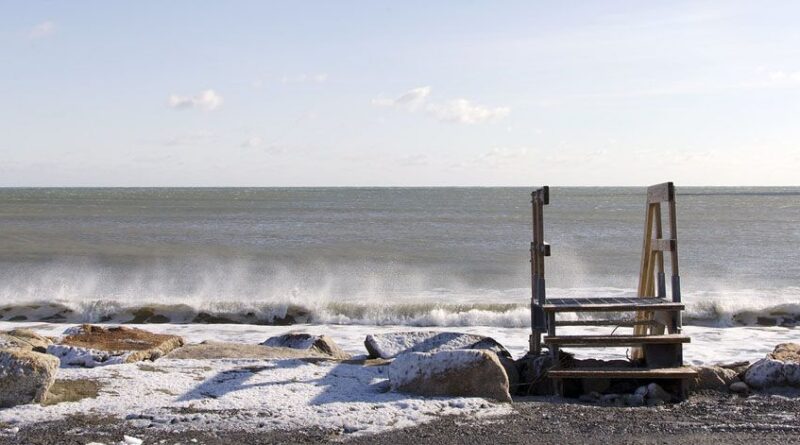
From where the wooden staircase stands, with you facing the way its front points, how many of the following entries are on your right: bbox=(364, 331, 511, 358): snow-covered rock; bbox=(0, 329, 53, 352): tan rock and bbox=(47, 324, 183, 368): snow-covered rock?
3

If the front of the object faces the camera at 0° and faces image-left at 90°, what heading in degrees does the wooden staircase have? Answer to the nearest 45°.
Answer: approximately 0°

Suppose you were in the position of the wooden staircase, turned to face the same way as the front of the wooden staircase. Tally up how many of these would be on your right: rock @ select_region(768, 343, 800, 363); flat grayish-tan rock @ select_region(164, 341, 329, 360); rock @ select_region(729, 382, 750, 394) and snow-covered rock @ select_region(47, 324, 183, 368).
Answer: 2

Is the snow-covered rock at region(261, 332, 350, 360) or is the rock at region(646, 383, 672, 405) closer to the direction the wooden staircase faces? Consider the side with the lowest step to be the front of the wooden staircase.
the rock

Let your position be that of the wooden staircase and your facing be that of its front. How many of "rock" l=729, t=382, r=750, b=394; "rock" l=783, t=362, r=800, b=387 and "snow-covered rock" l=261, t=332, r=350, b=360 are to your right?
1

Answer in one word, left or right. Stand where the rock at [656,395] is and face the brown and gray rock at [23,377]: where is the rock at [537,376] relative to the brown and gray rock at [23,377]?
right

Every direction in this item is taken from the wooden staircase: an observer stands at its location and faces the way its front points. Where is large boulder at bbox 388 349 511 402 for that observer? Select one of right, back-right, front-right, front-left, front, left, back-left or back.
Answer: front-right

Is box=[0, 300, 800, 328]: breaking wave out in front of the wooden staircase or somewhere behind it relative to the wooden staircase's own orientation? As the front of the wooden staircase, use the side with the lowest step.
behind

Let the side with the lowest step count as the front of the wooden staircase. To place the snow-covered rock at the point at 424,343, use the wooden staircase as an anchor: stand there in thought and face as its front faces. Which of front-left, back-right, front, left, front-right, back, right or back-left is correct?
right

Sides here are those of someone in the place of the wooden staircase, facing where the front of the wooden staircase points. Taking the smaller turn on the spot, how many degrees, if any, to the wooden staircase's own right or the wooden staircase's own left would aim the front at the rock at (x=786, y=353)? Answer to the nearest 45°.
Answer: approximately 135° to the wooden staircase's own left

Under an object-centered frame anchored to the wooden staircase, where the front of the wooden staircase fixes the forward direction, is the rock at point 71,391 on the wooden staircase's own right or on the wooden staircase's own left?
on the wooden staircase's own right

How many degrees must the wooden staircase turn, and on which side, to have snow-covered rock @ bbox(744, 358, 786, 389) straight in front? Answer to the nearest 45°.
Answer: approximately 90° to its left

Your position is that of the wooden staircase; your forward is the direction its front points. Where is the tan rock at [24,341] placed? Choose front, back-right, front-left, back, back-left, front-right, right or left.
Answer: right

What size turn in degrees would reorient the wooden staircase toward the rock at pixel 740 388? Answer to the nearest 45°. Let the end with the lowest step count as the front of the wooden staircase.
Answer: approximately 90° to its left

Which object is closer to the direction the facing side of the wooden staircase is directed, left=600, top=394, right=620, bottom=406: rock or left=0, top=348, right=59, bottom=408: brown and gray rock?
the rock

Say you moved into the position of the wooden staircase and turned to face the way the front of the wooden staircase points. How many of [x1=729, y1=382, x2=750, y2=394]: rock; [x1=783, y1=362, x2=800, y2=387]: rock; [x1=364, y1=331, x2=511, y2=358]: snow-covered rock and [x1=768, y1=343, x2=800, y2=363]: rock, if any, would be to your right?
1

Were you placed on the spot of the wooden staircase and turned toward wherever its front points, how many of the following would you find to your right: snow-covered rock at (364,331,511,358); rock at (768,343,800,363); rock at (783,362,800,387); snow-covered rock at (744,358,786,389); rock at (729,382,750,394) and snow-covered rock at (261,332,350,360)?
2

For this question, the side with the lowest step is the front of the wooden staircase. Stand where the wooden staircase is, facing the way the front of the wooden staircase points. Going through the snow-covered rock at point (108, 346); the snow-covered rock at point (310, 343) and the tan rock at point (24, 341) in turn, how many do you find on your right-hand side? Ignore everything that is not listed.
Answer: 3

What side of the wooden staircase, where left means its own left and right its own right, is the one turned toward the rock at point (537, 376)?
right
